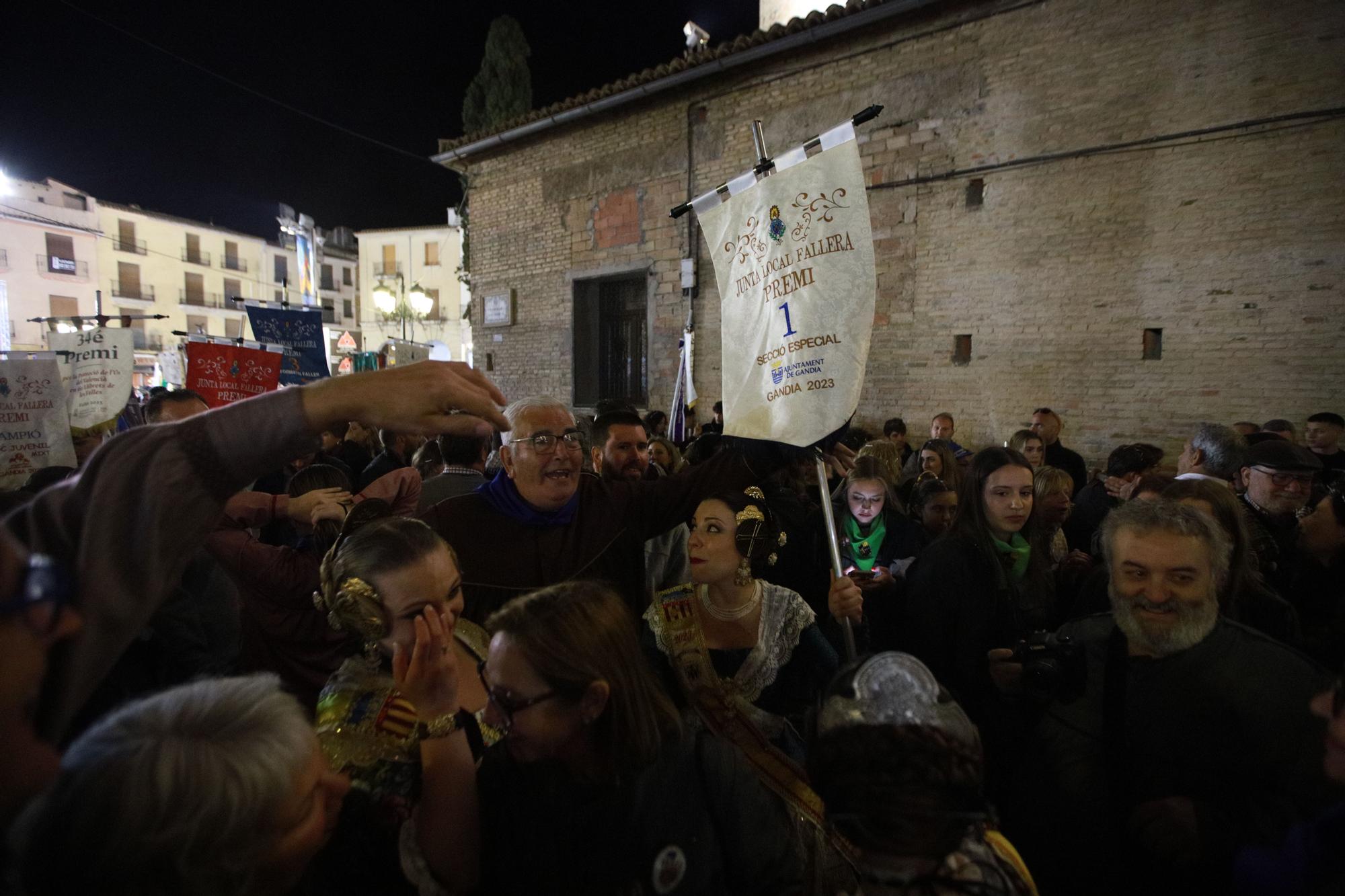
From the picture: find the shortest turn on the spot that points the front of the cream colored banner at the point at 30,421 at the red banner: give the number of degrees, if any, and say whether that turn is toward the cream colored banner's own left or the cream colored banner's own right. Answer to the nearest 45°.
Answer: approximately 135° to the cream colored banner's own left

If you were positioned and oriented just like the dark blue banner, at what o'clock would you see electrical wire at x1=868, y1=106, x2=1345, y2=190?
The electrical wire is roughly at 10 o'clock from the dark blue banner.

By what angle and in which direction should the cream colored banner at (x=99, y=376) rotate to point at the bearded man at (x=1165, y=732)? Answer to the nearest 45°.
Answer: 0° — it already faces them

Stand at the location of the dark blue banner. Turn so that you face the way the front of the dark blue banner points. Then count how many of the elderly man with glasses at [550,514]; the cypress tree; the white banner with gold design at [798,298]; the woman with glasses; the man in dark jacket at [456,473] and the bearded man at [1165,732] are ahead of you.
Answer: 5

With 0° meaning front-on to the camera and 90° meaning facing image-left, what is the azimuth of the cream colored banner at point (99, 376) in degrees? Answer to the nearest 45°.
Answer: approximately 0°

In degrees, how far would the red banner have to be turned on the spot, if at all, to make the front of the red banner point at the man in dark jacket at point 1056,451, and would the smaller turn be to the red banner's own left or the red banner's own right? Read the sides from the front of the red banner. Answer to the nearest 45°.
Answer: approximately 45° to the red banner's own left

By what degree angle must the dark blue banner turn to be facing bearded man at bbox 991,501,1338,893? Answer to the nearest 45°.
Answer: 0° — it already faces them

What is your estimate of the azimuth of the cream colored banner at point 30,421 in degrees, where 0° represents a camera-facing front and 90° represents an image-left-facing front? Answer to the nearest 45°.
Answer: approximately 0°

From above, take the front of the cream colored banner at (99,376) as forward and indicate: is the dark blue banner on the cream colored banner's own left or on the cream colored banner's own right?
on the cream colored banner's own left
